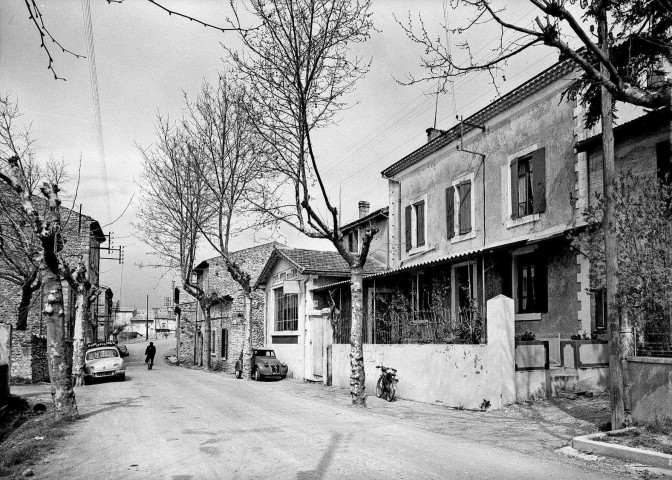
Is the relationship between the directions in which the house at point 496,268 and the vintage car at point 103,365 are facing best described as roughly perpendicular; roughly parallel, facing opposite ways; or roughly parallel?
roughly perpendicular

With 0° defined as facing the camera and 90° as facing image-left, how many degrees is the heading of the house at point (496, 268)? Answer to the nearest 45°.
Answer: approximately 45°

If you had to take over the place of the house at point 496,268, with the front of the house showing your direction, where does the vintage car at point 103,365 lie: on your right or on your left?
on your right

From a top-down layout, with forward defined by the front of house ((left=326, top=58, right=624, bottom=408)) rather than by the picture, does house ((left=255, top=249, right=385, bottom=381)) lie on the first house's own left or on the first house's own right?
on the first house's own right

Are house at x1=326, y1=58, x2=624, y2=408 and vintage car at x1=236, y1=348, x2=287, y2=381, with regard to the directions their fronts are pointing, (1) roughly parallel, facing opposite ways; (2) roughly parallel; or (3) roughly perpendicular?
roughly perpendicular

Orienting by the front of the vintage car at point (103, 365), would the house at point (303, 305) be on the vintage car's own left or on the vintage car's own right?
on the vintage car's own left
